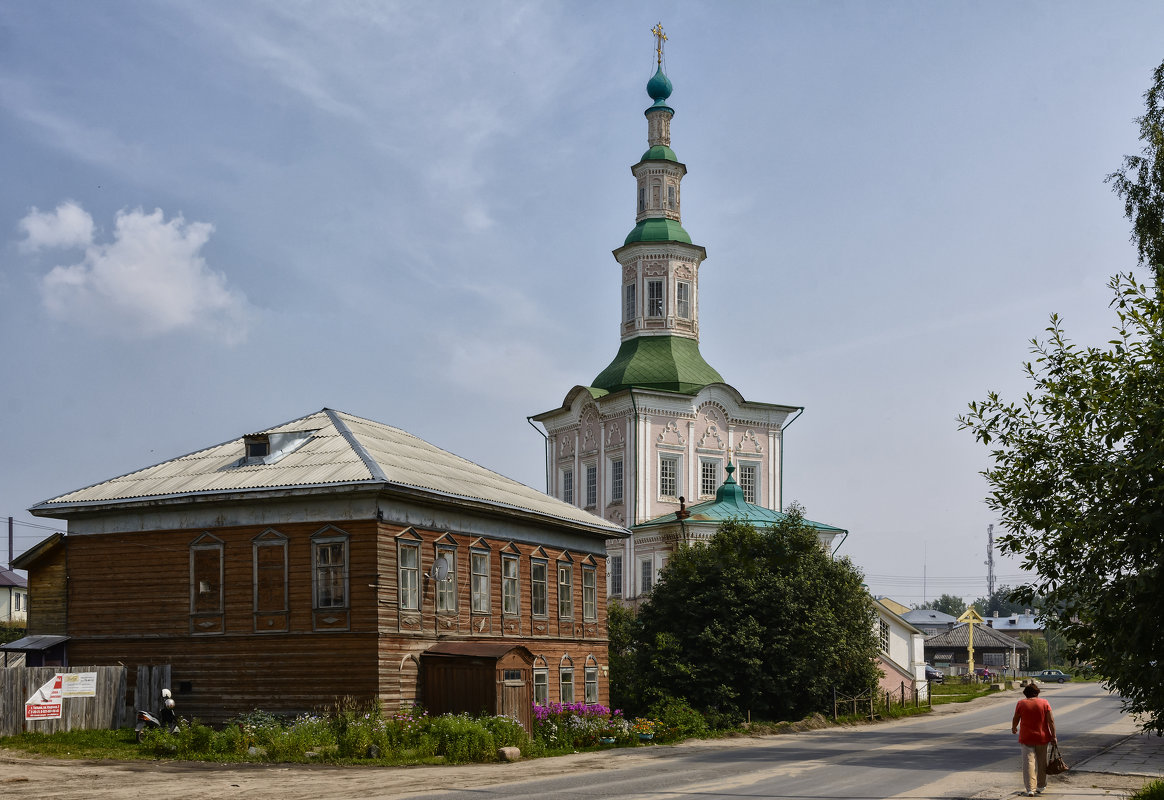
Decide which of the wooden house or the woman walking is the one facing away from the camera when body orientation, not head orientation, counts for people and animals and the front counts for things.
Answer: the woman walking

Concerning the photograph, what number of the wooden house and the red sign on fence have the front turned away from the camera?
0

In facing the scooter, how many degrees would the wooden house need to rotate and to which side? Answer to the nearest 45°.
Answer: approximately 90° to its right

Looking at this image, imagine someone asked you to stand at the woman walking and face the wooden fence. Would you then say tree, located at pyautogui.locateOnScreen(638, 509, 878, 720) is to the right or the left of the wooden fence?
right

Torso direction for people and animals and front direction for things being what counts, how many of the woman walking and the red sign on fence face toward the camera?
1

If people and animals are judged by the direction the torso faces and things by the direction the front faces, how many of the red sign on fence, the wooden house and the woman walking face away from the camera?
1

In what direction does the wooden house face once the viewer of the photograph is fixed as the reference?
facing the viewer and to the right of the viewer

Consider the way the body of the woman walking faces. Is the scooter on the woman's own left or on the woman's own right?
on the woman's own left

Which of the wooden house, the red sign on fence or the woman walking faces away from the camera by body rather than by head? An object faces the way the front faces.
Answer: the woman walking

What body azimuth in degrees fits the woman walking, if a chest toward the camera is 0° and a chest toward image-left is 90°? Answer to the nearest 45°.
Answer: approximately 180°

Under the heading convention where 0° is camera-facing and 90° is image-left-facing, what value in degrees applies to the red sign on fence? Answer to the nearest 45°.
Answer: approximately 0°
